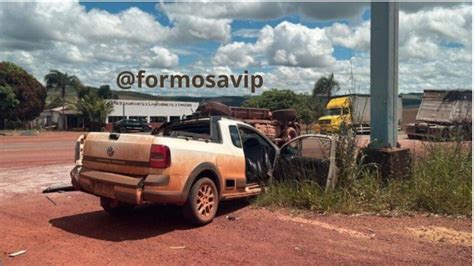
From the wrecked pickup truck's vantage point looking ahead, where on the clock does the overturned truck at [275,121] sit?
The overturned truck is roughly at 11 o'clock from the wrecked pickup truck.

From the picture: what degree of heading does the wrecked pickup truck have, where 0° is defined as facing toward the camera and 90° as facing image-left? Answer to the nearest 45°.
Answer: approximately 225°

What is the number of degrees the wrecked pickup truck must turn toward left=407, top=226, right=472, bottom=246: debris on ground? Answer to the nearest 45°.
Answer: approximately 45° to its right

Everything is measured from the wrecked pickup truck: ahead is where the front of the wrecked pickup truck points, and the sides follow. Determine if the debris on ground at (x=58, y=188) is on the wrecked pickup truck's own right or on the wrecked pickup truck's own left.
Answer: on the wrecked pickup truck's own left

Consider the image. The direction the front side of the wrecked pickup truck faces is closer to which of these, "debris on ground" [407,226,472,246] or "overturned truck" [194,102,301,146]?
the overturned truck

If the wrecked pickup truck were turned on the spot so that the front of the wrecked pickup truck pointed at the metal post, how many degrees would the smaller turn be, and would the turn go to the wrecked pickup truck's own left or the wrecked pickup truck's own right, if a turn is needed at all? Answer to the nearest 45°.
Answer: approximately 45° to the wrecked pickup truck's own right

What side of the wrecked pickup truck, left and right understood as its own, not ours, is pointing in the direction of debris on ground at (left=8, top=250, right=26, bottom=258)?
back

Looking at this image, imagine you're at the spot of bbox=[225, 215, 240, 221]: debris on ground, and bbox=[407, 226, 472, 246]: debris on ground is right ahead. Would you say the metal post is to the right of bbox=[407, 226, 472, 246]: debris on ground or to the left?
left
